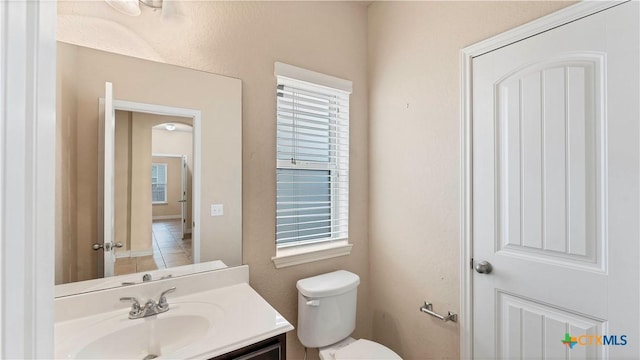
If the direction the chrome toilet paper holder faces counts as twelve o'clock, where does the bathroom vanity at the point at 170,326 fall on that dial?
The bathroom vanity is roughly at 12 o'clock from the chrome toilet paper holder.

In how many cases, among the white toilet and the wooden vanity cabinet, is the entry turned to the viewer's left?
0

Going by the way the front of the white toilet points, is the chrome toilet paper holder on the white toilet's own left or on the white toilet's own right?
on the white toilet's own left

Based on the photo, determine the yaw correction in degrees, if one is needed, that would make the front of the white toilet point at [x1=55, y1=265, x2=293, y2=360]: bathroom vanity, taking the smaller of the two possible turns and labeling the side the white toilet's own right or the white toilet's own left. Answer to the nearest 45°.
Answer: approximately 90° to the white toilet's own right

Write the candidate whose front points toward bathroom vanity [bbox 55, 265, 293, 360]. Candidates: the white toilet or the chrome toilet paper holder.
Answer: the chrome toilet paper holder

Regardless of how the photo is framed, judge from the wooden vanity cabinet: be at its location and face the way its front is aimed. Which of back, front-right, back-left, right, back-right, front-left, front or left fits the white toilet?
left

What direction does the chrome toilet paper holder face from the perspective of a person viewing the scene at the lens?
facing the viewer and to the left of the viewer

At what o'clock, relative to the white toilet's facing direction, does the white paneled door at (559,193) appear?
The white paneled door is roughly at 11 o'clock from the white toilet.

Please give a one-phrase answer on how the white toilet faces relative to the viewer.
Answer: facing the viewer and to the right of the viewer

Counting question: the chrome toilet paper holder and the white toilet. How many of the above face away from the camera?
0
